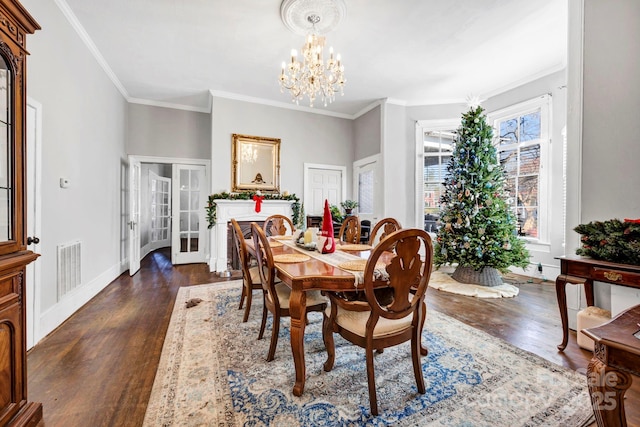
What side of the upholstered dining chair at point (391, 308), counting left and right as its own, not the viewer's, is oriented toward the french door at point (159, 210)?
front

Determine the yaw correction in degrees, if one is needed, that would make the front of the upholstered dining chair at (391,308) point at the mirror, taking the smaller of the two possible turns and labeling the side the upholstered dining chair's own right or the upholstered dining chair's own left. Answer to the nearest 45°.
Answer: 0° — it already faces it

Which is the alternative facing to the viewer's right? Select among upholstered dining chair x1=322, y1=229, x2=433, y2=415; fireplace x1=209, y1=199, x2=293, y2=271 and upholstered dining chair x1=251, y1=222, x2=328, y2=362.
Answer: upholstered dining chair x1=251, y1=222, x2=328, y2=362

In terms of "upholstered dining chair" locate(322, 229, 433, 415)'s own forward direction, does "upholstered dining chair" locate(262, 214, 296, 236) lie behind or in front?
in front

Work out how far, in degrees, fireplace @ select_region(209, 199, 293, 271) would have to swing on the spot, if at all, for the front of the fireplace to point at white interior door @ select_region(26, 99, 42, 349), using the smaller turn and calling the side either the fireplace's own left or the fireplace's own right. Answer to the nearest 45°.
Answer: approximately 45° to the fireplace's own right

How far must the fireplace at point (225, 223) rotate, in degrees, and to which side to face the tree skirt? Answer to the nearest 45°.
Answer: approximately 45° to its left

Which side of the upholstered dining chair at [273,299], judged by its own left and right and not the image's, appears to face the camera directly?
right

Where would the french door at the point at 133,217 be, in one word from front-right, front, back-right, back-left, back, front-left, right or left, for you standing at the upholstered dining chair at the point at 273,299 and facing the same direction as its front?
back-left

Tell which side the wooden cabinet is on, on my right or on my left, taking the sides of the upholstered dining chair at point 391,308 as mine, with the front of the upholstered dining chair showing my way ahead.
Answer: on my left

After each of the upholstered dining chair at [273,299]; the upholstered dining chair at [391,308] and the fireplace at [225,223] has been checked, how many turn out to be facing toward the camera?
1

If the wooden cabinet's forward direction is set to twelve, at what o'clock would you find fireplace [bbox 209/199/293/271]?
The fireplace is roughly at 9 o'clock from the wooden cabinet.

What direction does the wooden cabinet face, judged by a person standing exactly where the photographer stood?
facing the viewer and to the right of the viewer

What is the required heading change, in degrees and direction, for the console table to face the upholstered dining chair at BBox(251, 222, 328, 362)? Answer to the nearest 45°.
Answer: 0° — it already faces it

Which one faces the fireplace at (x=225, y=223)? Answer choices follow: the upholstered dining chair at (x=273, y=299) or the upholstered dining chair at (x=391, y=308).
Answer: the upholstered dining chair at (x=391, y=308)

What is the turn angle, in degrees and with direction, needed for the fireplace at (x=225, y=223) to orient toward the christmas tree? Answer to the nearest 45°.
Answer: approximately 45° to its left

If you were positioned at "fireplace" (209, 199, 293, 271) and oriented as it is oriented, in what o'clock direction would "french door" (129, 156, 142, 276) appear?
The french door is roughly at 3 o'clock from the fireplace.

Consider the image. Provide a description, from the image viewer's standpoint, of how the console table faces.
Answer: facing the viewer and to the left of the viewer

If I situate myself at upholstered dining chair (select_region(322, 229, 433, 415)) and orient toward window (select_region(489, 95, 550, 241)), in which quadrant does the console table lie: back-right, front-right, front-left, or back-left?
front-right
